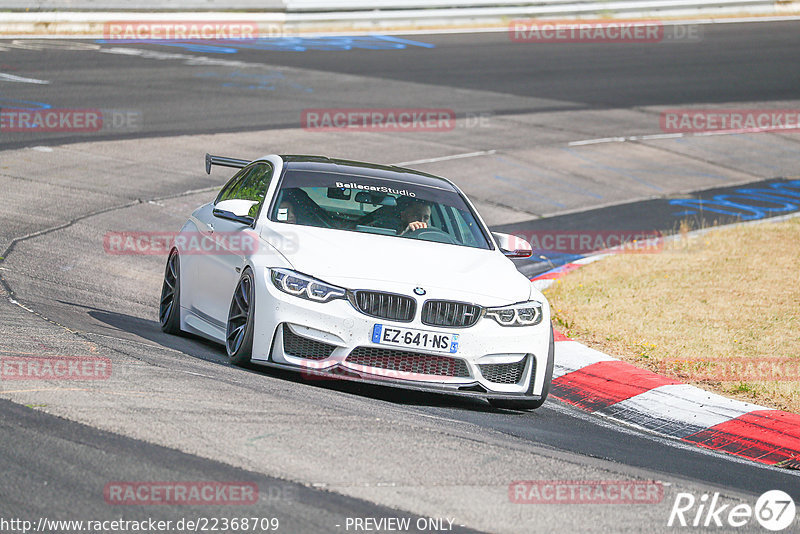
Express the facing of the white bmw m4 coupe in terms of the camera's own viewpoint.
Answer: facing the viewer and to the right of the viewer
